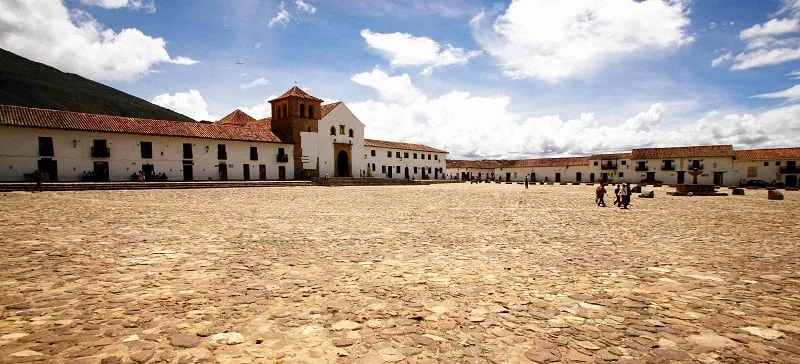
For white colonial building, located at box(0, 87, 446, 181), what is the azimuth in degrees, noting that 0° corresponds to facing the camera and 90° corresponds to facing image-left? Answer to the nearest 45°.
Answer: approximately 315°
